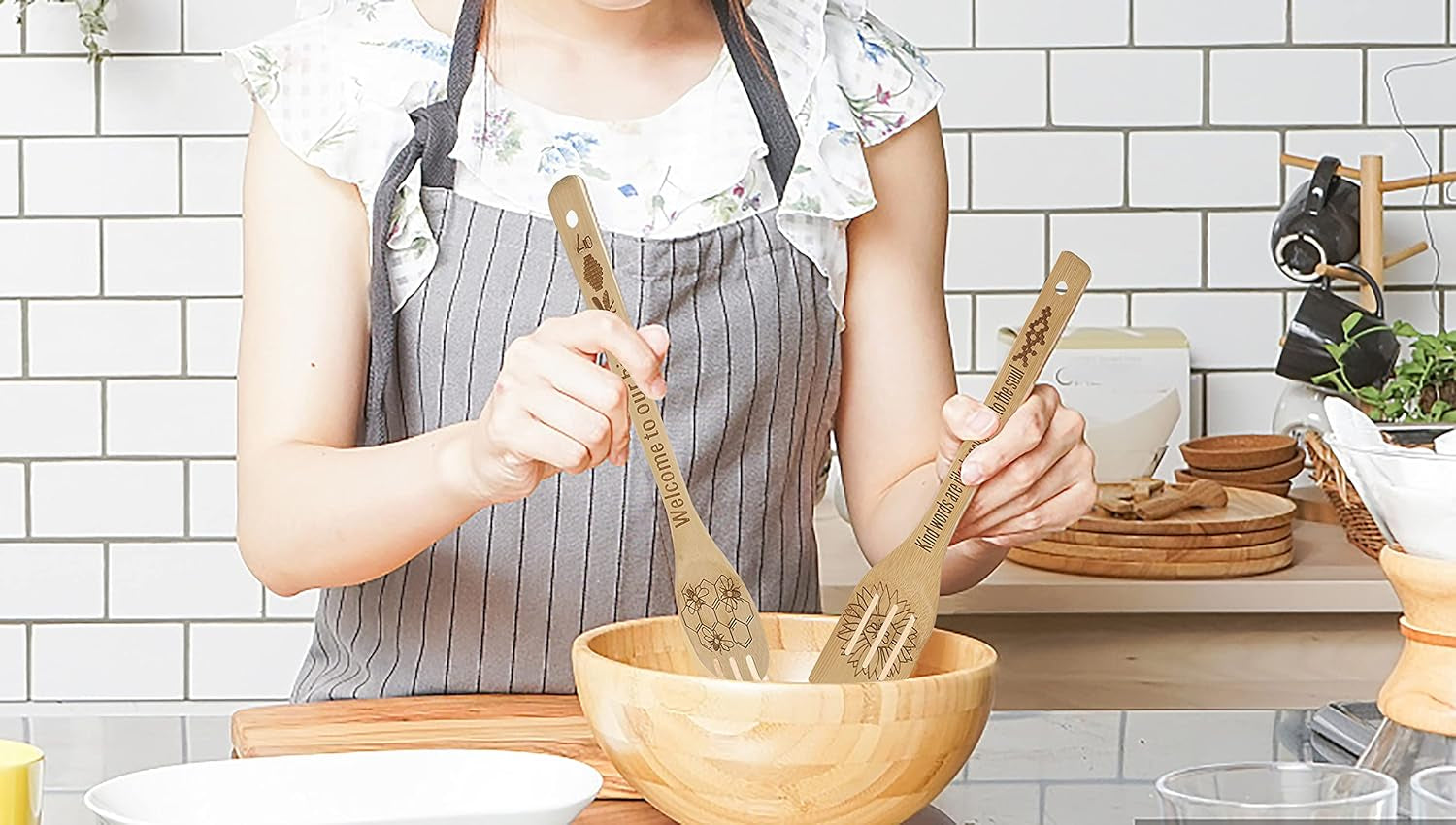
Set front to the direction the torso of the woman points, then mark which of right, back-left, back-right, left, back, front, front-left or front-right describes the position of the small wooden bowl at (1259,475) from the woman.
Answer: back-left

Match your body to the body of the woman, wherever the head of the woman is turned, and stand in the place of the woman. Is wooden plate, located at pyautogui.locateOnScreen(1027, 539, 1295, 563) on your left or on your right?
on your left

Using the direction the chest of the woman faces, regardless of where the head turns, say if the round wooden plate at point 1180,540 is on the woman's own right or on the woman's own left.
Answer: on the woman's own left

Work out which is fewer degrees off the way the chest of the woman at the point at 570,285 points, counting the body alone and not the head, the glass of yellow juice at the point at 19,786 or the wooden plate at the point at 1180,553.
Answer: the glass of yellow juice

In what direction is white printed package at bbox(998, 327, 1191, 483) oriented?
toward the camera

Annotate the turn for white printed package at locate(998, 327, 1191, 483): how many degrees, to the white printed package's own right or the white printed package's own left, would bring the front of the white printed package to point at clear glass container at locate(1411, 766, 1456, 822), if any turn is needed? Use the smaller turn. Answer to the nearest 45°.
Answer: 0° — it already faces it

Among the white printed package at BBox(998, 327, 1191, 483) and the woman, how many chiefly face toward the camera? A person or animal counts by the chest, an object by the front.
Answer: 2

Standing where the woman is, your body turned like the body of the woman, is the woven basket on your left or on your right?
on your left

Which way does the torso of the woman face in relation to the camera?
toward the camera

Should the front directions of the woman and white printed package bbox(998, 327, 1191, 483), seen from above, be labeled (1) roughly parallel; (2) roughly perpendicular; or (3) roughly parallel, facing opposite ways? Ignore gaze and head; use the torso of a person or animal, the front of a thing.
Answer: roughly parallel
